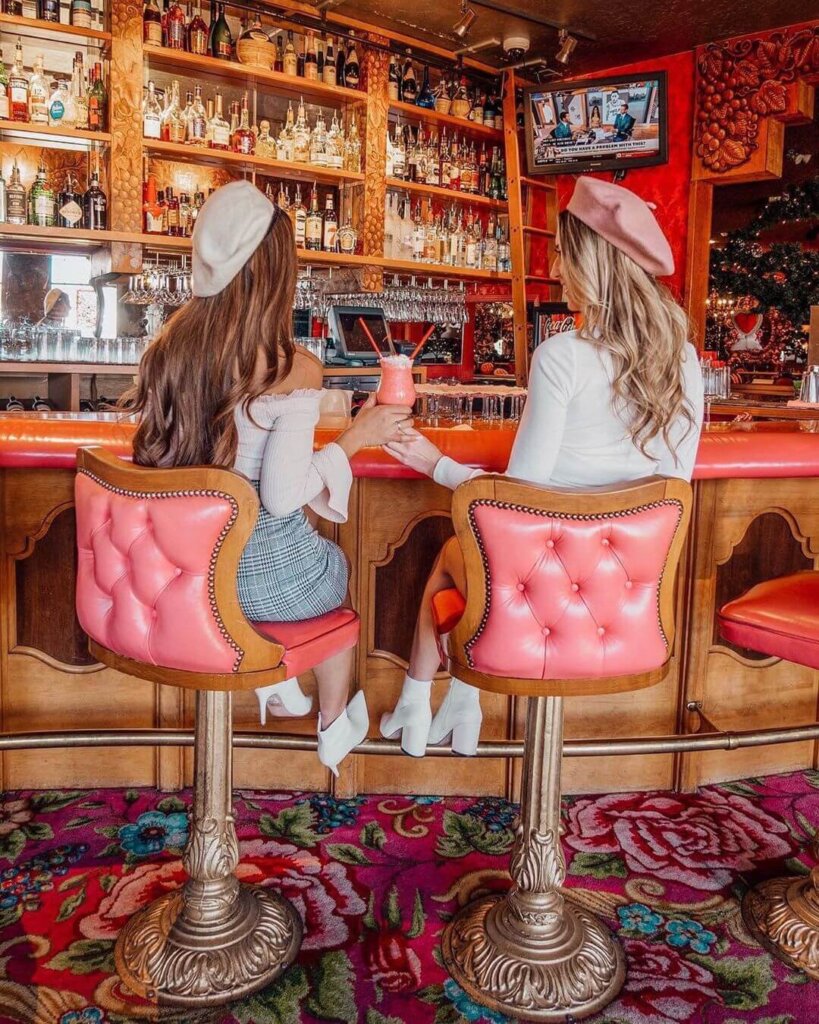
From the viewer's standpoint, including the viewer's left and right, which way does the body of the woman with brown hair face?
facing away from the viewer and to the right of the viewer

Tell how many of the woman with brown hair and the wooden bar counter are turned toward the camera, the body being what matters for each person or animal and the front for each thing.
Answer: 1

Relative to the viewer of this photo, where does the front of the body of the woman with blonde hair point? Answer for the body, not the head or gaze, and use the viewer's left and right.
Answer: facing away from the viewer and to the left of the viewer

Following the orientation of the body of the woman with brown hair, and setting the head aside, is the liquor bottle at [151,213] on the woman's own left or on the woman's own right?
on the woman's own left

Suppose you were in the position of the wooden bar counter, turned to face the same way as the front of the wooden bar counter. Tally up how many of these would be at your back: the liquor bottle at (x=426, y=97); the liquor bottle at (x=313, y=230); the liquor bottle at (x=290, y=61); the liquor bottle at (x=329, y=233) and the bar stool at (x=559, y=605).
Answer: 4

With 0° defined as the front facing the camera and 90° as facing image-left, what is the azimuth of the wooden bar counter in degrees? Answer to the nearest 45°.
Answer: approximately 0°

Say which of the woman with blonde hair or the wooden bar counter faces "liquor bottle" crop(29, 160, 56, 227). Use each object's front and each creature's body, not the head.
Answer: the woman with blonde hair

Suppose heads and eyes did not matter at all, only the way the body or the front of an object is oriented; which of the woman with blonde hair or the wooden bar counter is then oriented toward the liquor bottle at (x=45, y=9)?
the woman with blonde hair

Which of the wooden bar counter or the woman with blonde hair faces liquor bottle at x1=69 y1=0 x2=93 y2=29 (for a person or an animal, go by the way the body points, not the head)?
the woman with blonde hair

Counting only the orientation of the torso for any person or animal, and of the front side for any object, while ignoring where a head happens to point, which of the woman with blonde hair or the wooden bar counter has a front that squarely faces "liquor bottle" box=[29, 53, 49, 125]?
the woman with blonde hair

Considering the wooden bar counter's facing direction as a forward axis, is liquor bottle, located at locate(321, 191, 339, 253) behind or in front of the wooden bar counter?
behind

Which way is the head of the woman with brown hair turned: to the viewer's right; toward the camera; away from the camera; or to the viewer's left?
away from the camera
